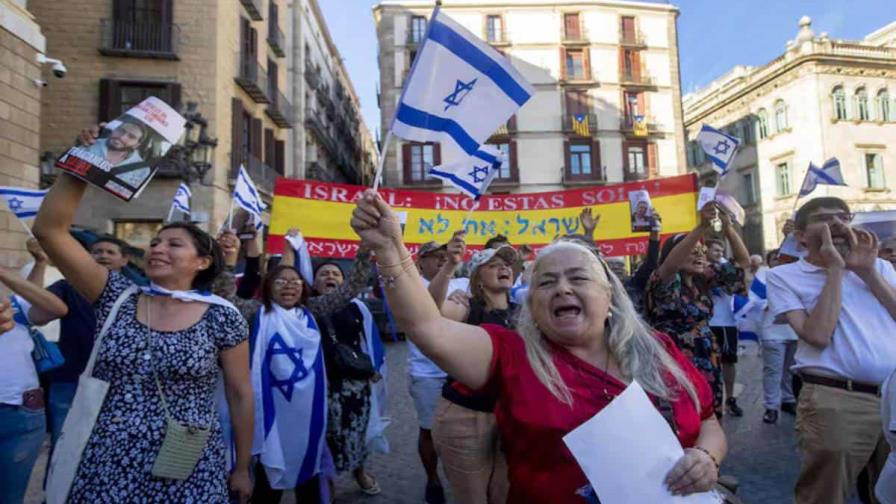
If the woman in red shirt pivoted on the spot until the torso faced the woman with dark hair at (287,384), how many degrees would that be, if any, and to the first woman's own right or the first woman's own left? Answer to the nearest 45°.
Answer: approximately 135° to the first woman's own right

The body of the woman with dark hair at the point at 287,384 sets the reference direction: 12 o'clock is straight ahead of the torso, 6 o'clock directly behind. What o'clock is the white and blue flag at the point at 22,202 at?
The white and blue flag is roughly at 4 o'clock from the woman with dark hair.

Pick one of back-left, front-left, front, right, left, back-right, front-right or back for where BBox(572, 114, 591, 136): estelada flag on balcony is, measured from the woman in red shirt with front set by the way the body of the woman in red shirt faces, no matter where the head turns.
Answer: back

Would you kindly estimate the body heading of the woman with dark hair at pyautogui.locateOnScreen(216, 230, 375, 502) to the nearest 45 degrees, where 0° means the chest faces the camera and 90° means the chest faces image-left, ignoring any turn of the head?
approximately 0°

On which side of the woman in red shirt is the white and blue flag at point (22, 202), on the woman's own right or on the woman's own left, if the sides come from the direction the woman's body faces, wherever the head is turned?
on the woman's own right

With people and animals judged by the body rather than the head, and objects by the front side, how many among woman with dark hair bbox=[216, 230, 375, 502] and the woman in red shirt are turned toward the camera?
2

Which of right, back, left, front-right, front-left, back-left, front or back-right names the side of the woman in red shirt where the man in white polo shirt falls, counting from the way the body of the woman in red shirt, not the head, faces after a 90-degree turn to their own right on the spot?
back-right

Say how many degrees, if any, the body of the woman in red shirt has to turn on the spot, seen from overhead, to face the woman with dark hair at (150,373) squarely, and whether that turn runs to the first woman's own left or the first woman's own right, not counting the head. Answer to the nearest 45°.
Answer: approximately 90° to the first woman's own right

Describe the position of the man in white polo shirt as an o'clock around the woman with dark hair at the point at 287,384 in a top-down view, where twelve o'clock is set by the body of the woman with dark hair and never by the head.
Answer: The man in white polo shirt is roughly at 10 o'clock from the woman with dark hair.
